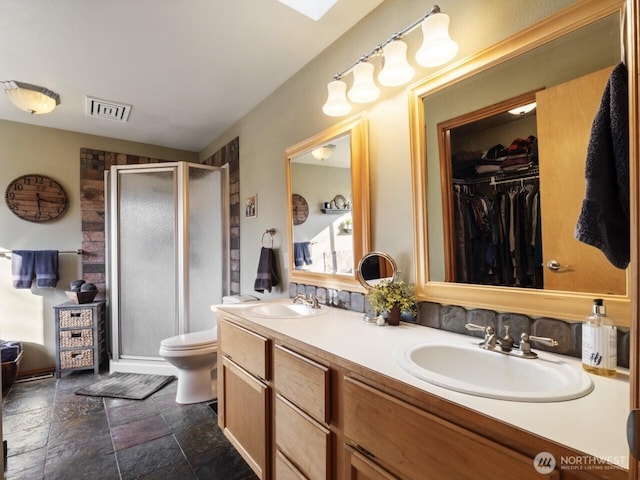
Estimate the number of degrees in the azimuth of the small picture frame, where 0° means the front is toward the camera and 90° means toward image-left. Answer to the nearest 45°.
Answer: approximately 45°

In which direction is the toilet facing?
to the viewer's left

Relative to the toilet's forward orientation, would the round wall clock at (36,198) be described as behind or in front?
in front

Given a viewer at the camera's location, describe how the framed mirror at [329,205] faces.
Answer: facing the viewer and to the left of the viewer

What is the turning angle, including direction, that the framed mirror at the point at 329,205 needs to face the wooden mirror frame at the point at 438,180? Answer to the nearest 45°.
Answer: approximately 90° to its left

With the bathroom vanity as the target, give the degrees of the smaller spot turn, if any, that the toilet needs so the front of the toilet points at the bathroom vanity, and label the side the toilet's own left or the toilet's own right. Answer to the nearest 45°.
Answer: approximately 90° to the toilet's own left

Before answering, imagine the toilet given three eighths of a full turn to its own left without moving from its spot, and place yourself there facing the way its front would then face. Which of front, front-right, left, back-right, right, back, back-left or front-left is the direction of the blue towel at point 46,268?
back

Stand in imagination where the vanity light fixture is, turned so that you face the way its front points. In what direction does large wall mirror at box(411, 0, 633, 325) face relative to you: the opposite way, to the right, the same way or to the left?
the same way

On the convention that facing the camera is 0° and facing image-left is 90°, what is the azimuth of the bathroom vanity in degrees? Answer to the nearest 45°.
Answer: approximately 45°

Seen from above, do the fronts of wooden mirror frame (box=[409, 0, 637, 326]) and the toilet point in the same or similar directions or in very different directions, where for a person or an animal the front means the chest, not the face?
same or similar directions

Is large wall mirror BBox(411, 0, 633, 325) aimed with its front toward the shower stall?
no

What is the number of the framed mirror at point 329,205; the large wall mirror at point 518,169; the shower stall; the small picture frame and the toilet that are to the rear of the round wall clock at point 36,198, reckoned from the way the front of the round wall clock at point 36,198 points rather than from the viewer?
0

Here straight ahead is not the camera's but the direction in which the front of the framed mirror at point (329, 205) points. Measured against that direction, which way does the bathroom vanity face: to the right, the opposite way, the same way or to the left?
the same way

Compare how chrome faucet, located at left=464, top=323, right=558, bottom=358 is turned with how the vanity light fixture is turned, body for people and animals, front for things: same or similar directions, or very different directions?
same or similar directions

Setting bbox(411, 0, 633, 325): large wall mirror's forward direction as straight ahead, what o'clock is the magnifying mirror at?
The magnifying mirror is roughly at 2 o'clock from the large wall mirror.

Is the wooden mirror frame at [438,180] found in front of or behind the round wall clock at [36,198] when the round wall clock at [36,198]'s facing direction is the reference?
in front

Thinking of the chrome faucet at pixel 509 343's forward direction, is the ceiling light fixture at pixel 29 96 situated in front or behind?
in front
